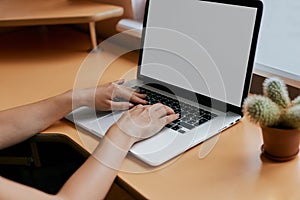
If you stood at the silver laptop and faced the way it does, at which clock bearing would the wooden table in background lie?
The wooden table in background is roughly at 3 o'clock from the silver laptop.

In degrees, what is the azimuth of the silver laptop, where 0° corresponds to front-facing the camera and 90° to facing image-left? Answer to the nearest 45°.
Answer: approximately 45°
